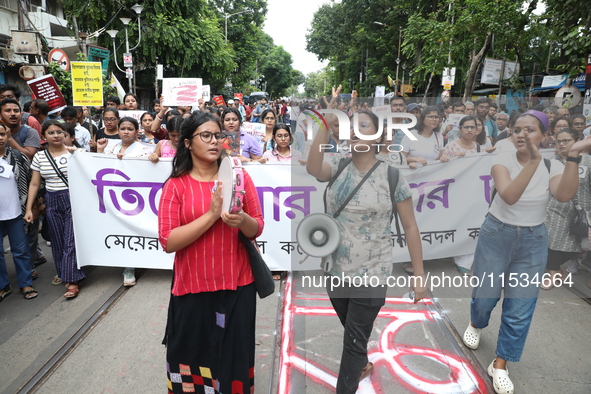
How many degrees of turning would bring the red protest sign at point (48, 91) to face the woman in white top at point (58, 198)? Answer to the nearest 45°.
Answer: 0° — it already faces them

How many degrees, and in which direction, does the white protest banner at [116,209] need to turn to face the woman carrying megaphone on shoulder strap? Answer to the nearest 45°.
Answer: approximately 45° to its left

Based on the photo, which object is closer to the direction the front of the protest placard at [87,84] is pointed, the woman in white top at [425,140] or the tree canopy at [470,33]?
the woman in white top

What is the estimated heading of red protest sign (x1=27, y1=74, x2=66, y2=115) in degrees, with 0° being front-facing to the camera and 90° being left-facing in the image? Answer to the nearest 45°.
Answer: approximately 0°

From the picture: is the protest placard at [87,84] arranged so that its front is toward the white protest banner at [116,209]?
yes

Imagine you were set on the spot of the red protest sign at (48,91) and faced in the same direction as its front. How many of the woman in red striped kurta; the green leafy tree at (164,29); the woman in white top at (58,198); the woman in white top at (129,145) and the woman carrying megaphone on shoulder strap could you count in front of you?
4
